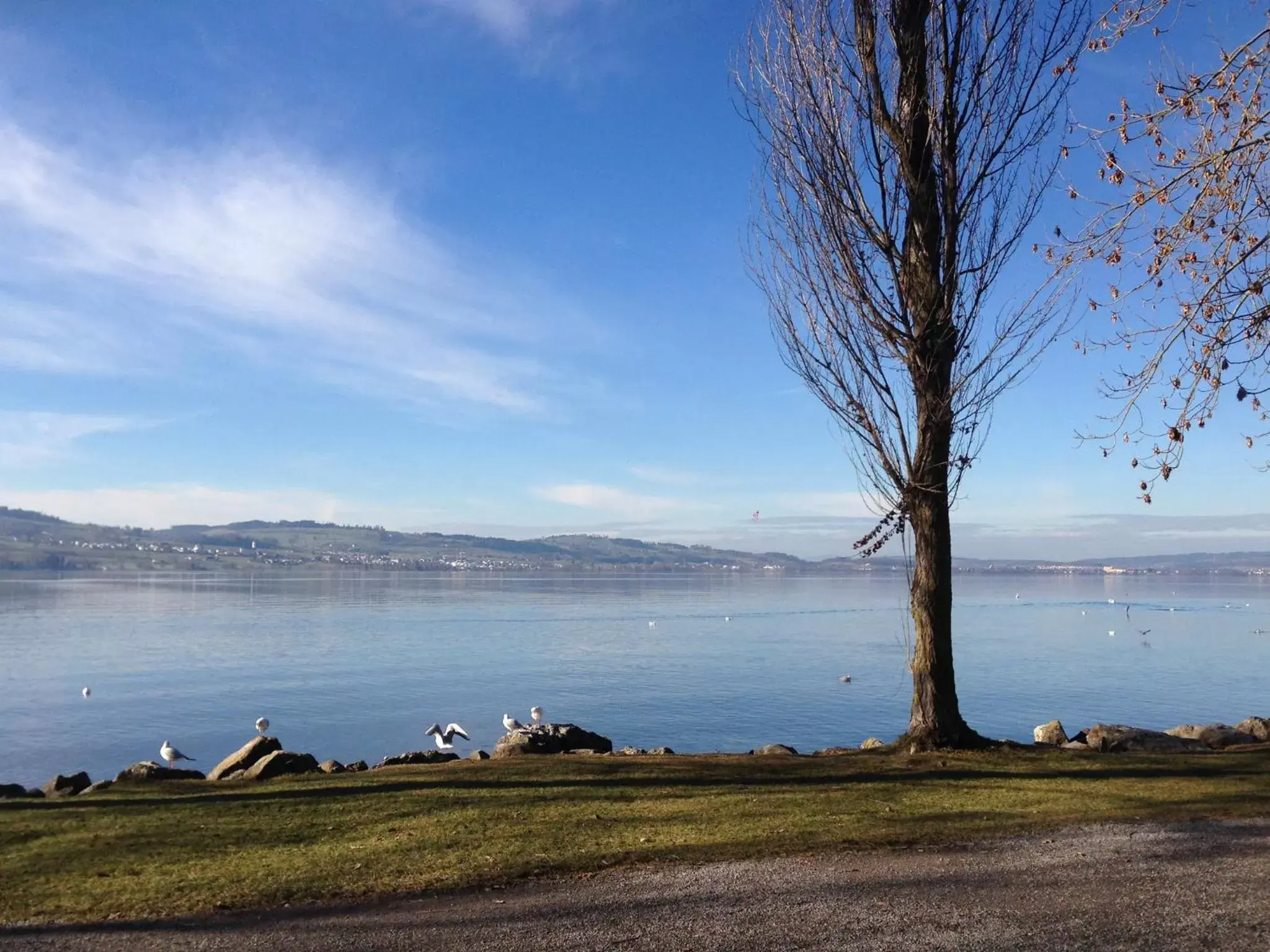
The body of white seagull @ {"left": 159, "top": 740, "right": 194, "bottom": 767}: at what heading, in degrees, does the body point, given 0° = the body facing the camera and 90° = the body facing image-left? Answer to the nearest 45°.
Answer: approximately 90°

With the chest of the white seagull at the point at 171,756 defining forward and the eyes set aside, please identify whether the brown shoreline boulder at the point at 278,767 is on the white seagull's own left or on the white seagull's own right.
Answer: on the white seagull's own left

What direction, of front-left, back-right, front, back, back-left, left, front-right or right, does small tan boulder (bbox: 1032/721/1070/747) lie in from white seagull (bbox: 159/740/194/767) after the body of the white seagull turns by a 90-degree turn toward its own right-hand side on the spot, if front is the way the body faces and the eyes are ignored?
back-right
